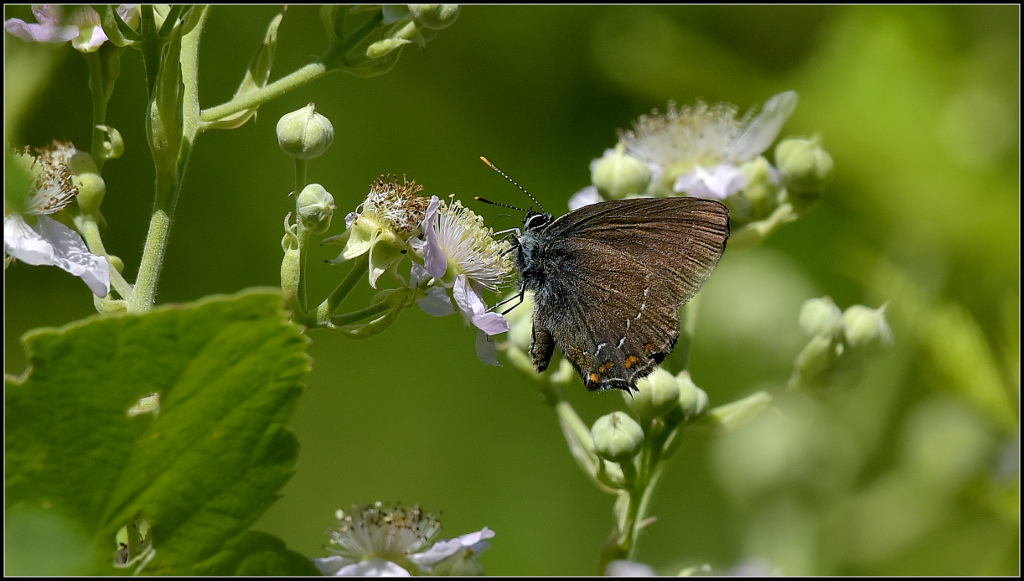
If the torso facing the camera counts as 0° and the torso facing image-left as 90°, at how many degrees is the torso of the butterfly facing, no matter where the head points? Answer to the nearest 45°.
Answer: approximately 90°
